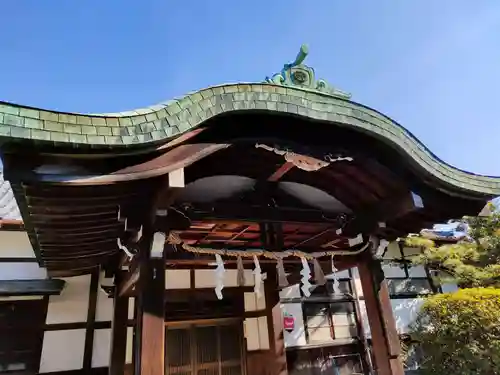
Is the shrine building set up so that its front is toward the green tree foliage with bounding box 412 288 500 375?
no

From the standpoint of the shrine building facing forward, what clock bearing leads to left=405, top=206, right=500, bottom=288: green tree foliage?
The green tree foliage is roughly at 9 o'clock from the shrine building.

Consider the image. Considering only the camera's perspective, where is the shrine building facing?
facing the viewer and to the right of the viewer
